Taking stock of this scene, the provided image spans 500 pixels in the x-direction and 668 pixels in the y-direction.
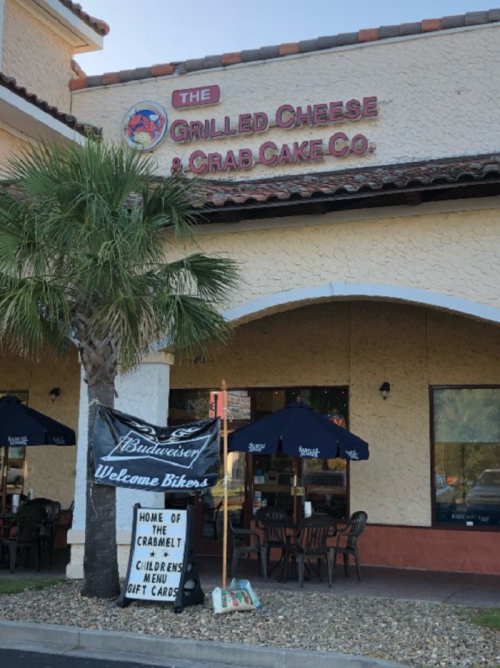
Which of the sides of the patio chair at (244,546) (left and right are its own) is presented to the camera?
right

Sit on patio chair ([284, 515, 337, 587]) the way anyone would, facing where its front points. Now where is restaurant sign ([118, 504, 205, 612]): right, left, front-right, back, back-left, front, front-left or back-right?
left

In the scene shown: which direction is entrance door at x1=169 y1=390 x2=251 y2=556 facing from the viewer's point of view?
toward the camera

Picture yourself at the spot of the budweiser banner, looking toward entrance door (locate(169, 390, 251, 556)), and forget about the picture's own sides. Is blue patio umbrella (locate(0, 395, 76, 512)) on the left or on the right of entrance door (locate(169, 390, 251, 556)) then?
left

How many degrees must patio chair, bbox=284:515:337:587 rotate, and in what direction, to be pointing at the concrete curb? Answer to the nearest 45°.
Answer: approximately 135° to its left

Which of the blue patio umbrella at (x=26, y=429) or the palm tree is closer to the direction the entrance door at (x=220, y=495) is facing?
the palm tree

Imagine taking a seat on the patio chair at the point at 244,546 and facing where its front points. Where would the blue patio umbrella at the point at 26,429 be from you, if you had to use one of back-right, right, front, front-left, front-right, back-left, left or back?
back

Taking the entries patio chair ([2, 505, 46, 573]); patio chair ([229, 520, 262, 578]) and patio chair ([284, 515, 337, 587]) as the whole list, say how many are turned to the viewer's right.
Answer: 1

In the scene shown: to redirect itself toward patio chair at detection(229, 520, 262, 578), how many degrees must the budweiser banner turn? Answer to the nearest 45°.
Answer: approximately 135° to its left

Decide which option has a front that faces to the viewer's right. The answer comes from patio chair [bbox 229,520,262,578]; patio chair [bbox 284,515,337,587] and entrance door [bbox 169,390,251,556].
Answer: patio chair [bbox 229,520,262,578]

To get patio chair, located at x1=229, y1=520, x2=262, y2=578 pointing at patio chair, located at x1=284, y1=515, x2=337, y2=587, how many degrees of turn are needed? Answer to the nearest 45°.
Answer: approximately 45° to its right

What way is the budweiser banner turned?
toward the camera

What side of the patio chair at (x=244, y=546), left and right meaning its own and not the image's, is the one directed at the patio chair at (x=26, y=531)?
back
